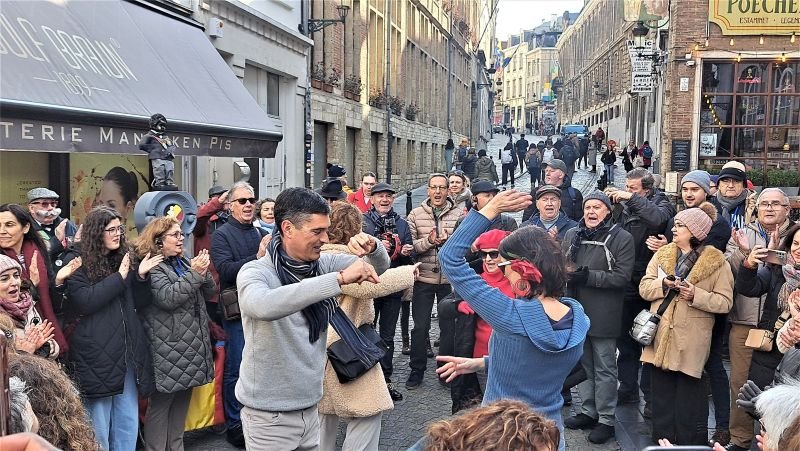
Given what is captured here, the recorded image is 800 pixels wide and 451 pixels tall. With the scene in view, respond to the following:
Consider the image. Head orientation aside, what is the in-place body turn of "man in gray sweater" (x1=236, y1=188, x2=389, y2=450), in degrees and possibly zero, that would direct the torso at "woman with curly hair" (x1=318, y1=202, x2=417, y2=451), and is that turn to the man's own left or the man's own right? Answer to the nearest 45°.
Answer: approximately 90° to the man's own left

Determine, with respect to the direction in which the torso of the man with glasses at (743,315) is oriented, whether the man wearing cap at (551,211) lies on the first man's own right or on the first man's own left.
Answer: on the first man's own right

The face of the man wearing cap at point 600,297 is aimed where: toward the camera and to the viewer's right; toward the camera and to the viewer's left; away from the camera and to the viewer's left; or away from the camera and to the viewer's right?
toward the camera and to the viewer's left

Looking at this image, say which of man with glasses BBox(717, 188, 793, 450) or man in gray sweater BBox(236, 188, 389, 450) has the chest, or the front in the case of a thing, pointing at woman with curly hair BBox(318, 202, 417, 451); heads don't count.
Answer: the man with glasses

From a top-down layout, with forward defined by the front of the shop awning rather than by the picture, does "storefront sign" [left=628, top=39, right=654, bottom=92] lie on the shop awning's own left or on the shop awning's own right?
on the shop awning's own left

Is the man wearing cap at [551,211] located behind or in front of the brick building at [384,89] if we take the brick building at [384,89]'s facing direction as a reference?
in front

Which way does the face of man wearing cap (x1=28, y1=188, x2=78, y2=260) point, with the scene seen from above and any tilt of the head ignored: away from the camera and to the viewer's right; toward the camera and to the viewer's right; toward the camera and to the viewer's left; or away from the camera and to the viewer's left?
toward the camera and to the viewer's right

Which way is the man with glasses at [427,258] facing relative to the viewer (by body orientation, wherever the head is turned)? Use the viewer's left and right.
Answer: facing the viewer

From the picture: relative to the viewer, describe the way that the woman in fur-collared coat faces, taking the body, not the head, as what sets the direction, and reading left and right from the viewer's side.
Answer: facing the viewer and to the left of the viewer

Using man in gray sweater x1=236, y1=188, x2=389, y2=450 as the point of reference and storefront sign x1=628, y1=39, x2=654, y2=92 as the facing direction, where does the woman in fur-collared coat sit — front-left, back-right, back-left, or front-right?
front-right

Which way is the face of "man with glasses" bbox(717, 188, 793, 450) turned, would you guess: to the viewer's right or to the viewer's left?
to the viewer's left

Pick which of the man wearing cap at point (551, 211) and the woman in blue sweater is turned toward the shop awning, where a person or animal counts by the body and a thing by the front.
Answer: the woman in blue sweater

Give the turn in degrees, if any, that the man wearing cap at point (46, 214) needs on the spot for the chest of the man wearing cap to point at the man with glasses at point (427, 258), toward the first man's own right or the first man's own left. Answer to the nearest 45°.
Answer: approximately 45° to the first man's own left

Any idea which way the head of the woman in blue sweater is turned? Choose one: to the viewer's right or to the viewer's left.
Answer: to the viewer's left

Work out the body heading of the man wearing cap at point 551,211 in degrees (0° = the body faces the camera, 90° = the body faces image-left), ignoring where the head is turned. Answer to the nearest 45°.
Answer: approximately 0°

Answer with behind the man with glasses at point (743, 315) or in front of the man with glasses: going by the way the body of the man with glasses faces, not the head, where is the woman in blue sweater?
in front

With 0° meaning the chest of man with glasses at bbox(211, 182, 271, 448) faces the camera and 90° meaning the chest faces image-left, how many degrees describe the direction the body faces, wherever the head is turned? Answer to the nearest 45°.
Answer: approximately 315°
